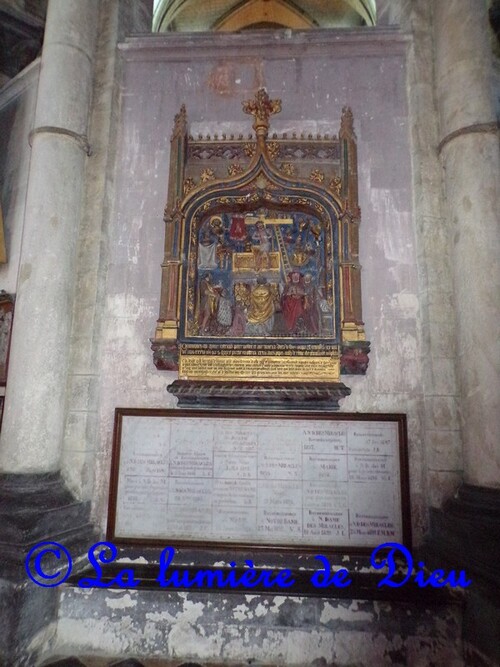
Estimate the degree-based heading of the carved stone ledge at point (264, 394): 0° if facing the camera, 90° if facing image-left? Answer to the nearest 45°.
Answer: approximately 0°

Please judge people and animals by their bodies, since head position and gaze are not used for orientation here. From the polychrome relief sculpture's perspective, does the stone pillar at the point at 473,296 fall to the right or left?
on its left

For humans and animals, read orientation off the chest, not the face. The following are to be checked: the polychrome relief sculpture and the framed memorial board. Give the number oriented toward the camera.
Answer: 2

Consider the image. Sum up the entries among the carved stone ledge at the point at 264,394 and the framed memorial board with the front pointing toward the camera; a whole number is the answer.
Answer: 2

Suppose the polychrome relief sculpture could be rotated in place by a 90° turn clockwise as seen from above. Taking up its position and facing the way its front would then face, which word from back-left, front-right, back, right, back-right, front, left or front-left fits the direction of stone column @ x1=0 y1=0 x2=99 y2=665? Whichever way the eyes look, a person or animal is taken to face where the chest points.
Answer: front

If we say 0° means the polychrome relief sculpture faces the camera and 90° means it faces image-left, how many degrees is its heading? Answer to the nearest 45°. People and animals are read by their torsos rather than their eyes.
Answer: approximately 0°

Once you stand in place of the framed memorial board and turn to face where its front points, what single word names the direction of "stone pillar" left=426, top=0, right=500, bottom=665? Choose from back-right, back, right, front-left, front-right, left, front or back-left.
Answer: left

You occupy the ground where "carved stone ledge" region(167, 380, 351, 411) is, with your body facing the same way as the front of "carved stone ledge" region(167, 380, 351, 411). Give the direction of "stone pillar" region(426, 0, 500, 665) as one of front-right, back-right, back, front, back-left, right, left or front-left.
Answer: left
